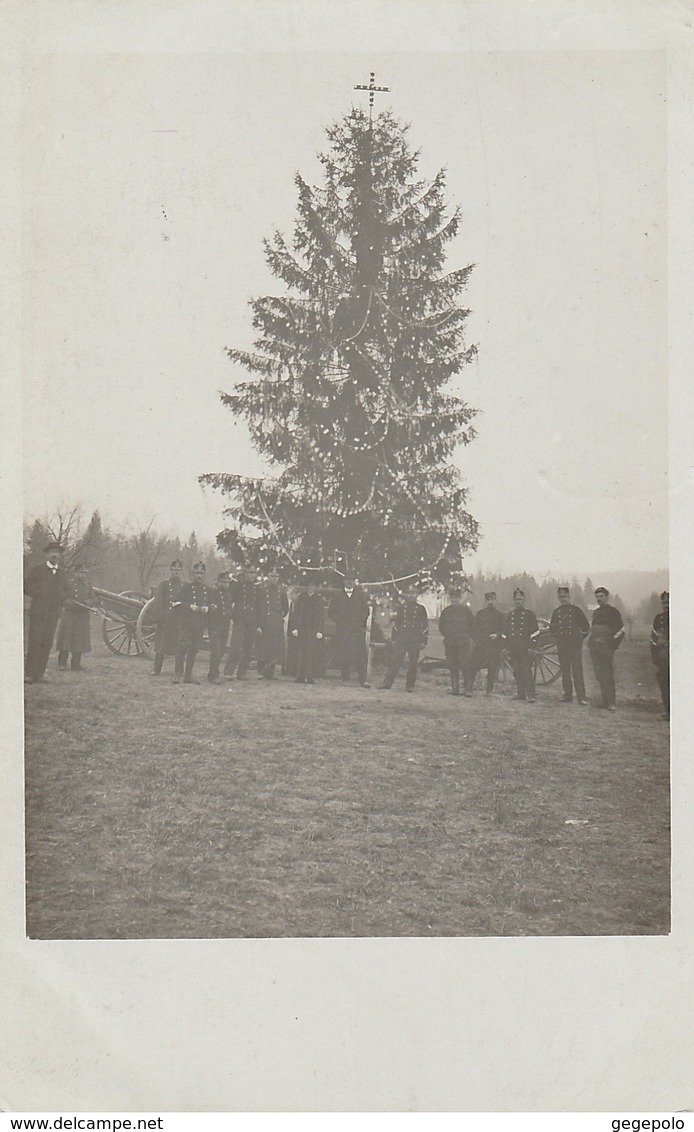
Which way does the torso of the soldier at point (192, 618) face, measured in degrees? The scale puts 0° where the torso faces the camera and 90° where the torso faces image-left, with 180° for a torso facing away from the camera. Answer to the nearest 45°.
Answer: approximately 0°

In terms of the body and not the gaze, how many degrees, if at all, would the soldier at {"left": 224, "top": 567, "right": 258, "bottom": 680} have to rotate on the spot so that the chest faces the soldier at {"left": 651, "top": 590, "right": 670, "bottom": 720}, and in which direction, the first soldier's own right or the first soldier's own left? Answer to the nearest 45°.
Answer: approximately 45° to the first soldier's own left

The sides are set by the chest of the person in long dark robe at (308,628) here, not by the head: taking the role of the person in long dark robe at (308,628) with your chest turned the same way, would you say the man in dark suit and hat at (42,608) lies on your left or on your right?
on your right

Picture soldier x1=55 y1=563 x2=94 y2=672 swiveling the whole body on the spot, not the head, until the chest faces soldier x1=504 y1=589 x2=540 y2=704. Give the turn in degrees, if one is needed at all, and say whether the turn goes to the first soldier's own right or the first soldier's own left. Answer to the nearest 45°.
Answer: approximately 90° to the first soldier's own left

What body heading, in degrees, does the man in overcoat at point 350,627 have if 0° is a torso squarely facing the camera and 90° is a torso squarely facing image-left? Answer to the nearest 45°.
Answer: approximately 0°

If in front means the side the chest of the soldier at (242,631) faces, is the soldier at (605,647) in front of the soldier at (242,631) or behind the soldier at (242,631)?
in front

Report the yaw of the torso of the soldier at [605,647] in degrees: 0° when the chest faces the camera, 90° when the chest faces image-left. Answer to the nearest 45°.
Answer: approximately 45°

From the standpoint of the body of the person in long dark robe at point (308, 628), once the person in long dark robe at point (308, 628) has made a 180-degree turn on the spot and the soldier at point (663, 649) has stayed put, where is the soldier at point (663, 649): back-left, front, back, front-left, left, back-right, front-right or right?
right
